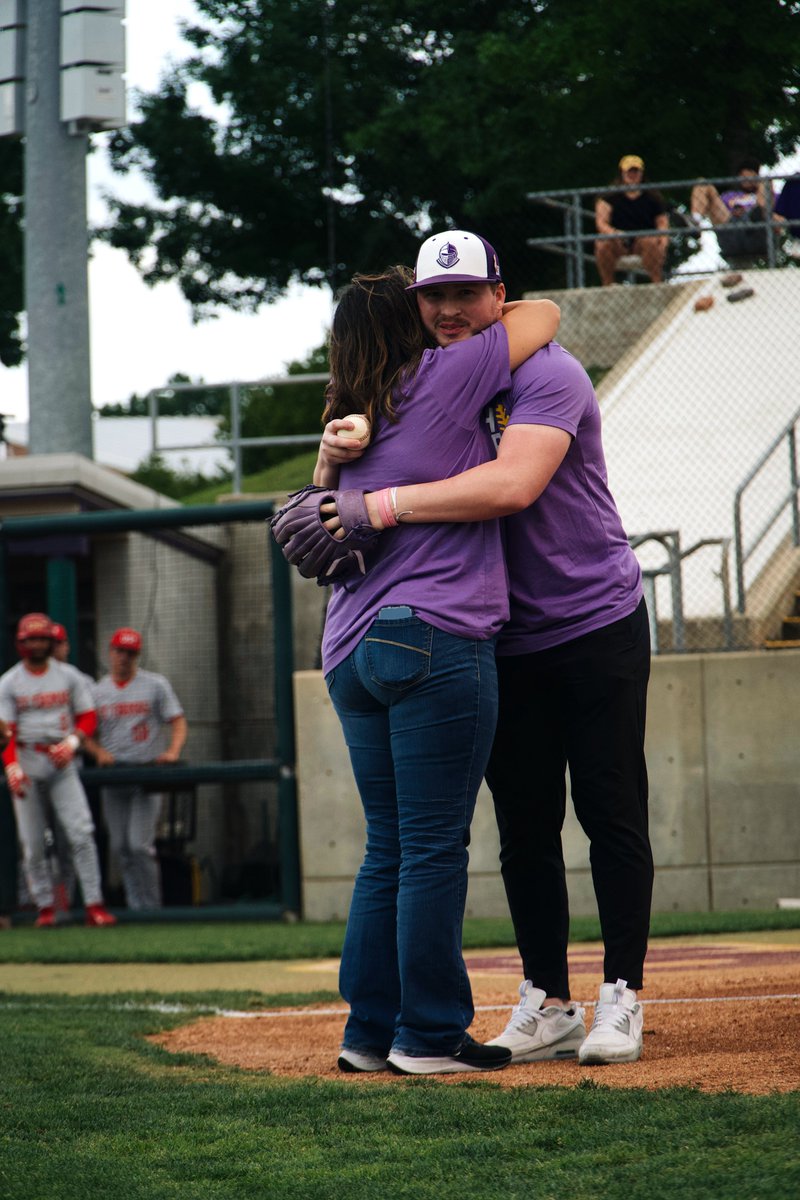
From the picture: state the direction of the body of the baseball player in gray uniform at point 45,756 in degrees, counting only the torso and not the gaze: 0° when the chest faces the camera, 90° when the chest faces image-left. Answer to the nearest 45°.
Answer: approximately 0°

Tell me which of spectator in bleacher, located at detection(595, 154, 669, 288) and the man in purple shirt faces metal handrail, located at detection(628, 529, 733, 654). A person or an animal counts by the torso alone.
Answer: the spectator in bleacher

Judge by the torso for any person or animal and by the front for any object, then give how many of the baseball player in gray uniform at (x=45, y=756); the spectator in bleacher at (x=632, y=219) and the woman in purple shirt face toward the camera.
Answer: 2

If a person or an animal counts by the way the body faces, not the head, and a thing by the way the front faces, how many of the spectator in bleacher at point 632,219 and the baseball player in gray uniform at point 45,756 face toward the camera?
2

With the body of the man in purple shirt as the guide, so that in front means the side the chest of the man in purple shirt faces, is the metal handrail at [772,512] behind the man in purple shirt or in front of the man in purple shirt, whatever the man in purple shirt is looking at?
behind

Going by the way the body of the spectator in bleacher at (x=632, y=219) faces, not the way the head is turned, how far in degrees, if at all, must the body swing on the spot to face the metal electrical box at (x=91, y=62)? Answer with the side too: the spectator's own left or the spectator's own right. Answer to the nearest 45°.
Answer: approximately 90° to the spectator's own right

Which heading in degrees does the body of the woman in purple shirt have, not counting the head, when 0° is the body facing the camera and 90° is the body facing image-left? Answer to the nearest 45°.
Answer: approximately 225°

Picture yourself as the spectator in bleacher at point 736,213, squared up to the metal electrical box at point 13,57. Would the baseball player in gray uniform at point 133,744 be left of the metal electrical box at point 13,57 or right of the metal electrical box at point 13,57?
left

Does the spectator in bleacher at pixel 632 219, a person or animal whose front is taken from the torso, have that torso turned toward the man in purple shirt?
yes
